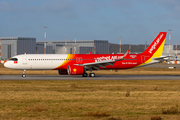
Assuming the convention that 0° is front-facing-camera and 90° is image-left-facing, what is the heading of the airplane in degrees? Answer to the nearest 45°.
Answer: approximately 90°
